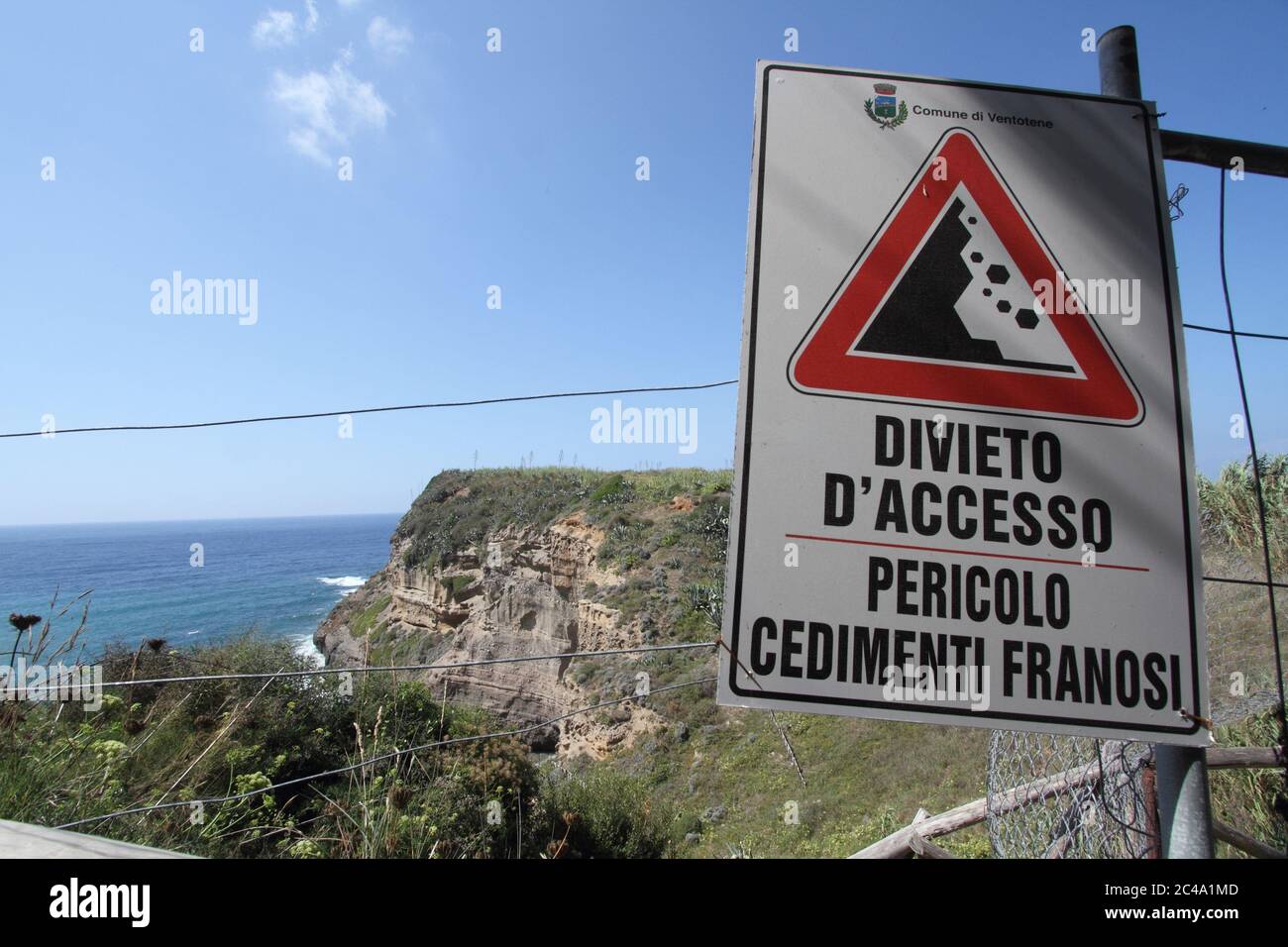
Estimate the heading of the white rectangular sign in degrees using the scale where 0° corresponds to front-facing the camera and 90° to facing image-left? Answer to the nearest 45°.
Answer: approximately 0°
